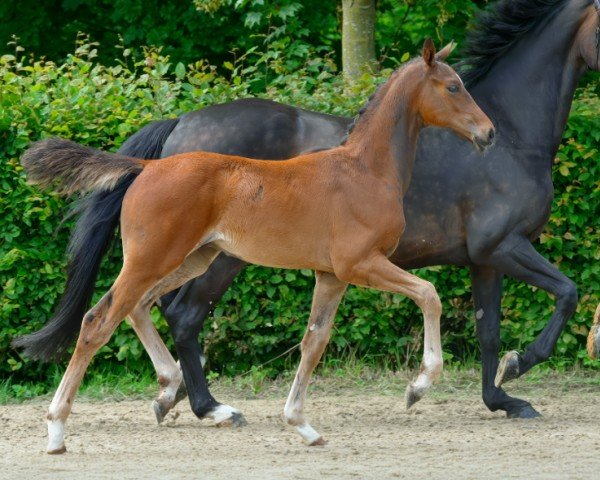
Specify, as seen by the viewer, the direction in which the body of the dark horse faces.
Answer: to the viewer's right

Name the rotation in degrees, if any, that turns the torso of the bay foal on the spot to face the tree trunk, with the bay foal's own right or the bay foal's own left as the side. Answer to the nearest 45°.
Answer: approximately 90° to the bay foal's own left

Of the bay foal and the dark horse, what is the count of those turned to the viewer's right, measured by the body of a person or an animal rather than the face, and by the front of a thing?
2

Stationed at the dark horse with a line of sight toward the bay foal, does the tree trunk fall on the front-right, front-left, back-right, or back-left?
back-right

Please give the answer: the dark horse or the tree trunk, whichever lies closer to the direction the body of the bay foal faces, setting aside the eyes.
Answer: the dark horse

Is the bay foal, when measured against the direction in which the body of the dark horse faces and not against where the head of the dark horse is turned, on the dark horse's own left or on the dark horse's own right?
on the dark horse's own right

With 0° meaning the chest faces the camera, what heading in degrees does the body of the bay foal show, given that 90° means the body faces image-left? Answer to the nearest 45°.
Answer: approximately 270°

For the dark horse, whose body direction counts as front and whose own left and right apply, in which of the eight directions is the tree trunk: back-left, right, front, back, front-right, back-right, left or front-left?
left
